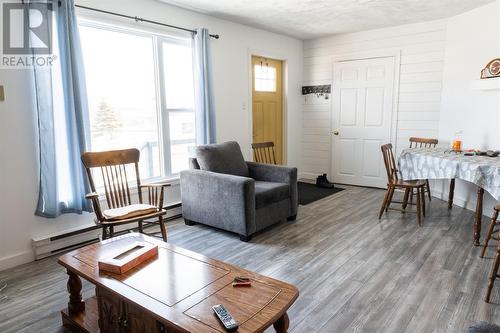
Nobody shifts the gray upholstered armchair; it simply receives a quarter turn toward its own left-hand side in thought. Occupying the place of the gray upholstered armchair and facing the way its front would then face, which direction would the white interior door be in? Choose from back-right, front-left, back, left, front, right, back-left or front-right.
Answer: front

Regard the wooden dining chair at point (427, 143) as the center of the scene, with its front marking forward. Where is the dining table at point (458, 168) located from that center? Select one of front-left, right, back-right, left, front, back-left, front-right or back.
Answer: front

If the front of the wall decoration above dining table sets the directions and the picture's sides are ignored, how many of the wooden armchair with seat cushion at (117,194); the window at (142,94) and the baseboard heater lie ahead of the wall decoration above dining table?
3

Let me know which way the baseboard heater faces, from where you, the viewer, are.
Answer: facing the viewer and to the right of the viewer

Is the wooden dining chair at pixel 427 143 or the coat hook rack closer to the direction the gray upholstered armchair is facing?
the wooden dining chair

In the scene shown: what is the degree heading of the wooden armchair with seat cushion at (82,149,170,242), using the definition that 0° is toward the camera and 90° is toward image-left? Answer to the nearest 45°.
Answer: approximately 315°

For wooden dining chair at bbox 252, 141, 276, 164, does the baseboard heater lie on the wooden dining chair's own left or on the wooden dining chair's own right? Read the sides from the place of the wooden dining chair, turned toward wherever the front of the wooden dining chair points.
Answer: on the wooden dining chair's own right

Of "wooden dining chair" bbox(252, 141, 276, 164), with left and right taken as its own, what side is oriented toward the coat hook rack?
left

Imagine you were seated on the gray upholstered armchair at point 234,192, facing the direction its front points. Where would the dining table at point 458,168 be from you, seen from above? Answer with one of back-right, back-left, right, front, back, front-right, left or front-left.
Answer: front-left

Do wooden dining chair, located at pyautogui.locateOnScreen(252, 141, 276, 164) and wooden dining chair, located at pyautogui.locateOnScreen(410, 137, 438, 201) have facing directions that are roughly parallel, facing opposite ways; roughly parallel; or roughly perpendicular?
roughly perpendicular

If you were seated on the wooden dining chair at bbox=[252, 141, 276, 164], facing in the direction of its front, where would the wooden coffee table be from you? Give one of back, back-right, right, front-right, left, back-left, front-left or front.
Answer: front-right

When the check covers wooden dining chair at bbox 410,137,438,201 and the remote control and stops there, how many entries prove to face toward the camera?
1

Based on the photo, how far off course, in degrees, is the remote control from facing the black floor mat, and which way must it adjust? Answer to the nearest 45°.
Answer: approximately 45° to its right

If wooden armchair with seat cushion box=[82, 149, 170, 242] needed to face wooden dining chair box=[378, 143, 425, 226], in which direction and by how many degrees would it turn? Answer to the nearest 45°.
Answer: approximately 45° to its left

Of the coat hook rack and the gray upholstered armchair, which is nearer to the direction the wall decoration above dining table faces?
the gray upholstered armchair

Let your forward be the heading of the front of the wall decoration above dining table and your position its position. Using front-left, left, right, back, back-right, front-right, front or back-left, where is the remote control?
front-left
